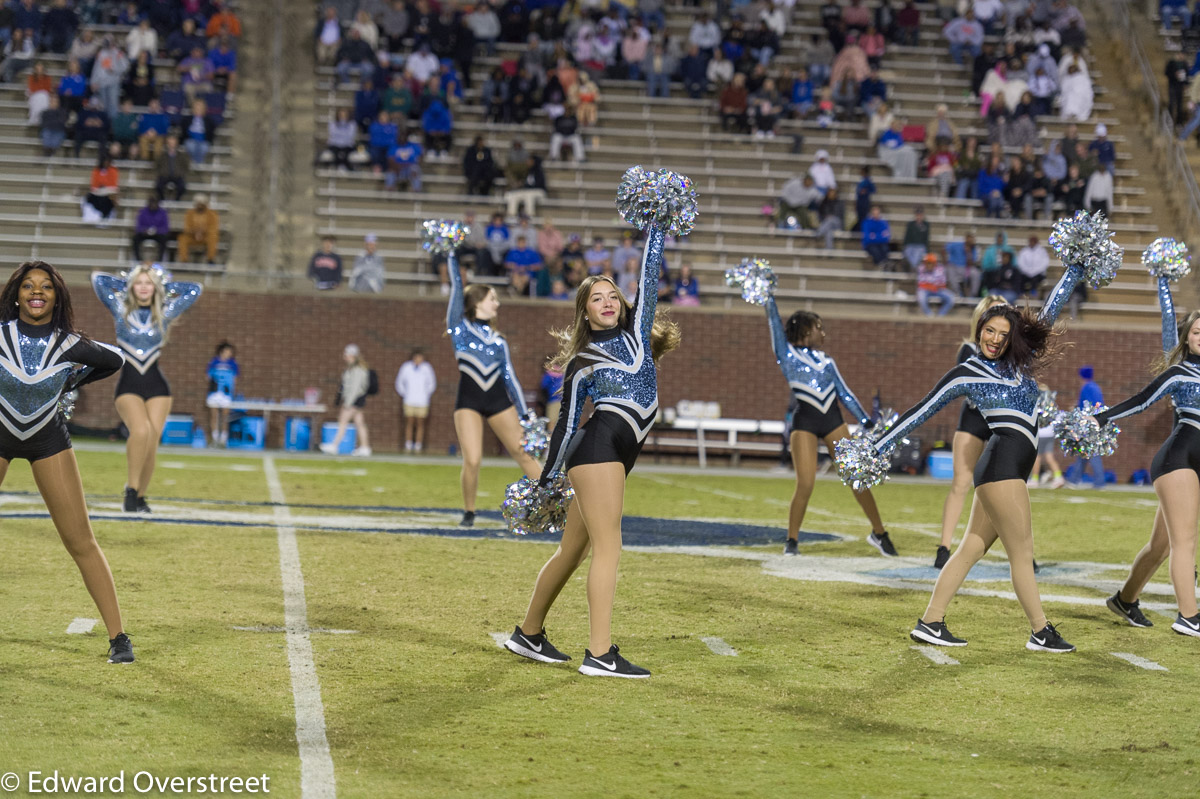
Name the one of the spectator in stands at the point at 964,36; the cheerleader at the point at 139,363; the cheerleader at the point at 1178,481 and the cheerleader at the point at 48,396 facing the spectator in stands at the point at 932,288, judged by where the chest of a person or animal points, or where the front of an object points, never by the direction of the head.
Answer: the spectator in stands at the point at 964,36

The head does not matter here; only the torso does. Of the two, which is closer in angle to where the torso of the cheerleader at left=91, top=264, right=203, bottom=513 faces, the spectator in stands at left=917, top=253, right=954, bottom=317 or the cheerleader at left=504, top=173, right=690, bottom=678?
the cheerleader

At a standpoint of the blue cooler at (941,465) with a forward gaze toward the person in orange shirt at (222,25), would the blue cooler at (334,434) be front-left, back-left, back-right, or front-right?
front-left

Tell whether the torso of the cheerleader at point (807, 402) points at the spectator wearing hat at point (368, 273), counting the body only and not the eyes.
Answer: no

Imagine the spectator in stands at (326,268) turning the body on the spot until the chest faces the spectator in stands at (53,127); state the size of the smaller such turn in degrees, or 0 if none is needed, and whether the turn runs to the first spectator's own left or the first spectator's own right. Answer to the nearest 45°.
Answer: approximately 135° to the first spectator's own right

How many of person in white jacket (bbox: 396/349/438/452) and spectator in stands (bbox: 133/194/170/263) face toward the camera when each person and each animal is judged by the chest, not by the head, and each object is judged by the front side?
2

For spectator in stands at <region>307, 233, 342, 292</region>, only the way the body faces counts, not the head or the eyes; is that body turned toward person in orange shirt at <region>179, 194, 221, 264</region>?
no

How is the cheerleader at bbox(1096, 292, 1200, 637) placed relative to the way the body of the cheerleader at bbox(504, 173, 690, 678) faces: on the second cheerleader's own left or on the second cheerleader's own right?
on the second cheerleader's own left

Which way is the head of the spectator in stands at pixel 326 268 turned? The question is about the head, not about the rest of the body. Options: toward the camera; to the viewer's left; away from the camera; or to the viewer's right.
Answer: toward the camera

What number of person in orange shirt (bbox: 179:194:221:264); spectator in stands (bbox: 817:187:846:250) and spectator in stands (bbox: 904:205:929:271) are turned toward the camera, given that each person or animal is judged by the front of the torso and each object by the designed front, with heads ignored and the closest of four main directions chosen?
3

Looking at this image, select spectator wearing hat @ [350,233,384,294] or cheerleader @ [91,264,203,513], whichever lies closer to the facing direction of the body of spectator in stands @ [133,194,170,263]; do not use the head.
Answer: the cheerleader

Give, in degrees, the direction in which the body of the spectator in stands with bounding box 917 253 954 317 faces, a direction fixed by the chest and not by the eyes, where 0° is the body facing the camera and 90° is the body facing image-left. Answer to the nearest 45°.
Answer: approximately 0°

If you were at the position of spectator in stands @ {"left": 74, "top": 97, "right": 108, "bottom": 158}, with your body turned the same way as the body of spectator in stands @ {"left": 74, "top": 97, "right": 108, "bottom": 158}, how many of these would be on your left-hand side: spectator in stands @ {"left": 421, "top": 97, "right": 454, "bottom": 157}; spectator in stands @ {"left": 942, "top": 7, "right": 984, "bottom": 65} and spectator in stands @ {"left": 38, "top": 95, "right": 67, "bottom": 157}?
2

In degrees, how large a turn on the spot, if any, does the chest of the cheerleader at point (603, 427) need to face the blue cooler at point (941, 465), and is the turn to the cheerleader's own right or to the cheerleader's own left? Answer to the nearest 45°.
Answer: approximately 135° to the cheerleader's own left

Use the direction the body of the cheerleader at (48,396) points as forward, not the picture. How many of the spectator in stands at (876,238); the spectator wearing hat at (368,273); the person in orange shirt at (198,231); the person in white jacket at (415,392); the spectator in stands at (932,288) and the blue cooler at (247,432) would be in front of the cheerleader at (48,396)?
0

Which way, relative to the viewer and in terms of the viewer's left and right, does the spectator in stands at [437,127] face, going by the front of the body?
facing the viewer

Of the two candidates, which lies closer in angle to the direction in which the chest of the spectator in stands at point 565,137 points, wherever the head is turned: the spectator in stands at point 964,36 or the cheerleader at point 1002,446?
the cheerleader

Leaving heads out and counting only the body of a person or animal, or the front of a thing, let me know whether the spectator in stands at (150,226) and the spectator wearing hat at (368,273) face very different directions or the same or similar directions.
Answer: same or similar directions

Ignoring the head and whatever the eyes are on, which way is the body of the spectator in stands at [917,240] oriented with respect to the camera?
toward the camera
